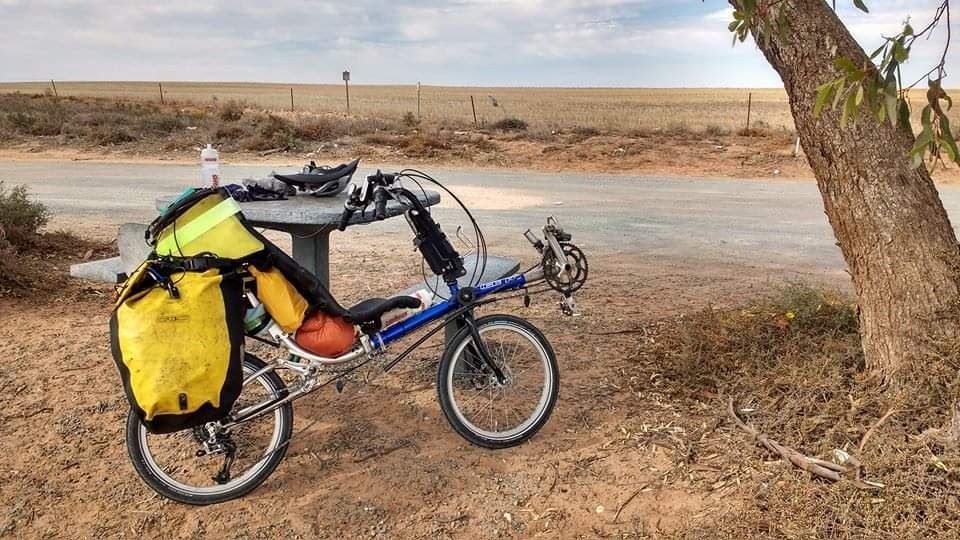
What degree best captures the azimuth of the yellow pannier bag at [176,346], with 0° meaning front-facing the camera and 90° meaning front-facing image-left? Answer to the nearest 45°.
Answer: approximately 0°

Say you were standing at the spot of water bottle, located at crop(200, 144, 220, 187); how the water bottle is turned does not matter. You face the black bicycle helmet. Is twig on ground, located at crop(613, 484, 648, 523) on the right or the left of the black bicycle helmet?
right

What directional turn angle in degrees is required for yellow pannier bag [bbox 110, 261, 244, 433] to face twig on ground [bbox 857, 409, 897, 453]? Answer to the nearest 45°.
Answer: approximately 90° to its left

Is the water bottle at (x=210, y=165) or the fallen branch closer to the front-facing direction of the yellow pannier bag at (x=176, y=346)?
the fallen branch

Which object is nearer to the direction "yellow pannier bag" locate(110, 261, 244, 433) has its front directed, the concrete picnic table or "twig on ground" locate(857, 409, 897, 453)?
the twig on ground

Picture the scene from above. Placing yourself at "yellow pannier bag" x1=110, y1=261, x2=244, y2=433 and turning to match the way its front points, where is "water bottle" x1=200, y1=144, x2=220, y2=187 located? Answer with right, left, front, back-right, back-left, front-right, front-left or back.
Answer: back

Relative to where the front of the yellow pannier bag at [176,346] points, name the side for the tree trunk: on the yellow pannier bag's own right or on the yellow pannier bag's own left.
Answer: on the yellow pannier bag's own left
